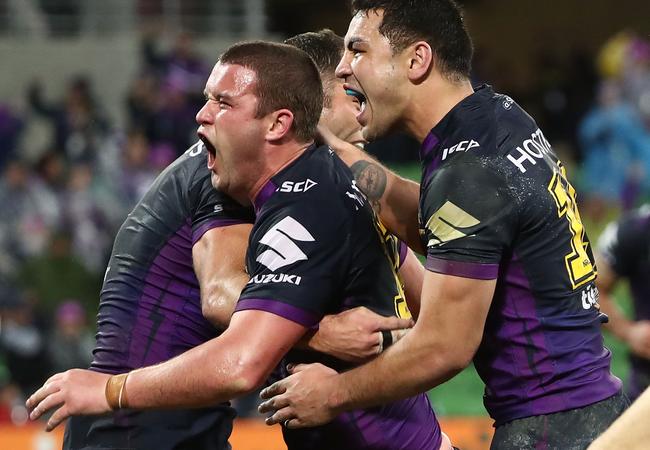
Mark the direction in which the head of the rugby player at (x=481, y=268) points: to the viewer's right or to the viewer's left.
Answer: to the viewer's left

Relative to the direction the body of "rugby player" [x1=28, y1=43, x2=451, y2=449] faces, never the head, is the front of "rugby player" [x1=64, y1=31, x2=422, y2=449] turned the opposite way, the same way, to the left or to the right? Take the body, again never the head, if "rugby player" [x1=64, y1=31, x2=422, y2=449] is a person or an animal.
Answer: the opposite way

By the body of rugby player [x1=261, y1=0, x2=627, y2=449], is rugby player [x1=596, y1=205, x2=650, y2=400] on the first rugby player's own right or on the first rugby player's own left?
on the first rugby player's own right

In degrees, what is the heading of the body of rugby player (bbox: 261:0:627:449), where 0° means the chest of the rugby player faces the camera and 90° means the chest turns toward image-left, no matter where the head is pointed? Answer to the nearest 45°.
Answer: approximately 90°

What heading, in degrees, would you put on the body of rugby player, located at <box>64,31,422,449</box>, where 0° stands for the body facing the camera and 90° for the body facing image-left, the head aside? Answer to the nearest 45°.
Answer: approximately 270°
